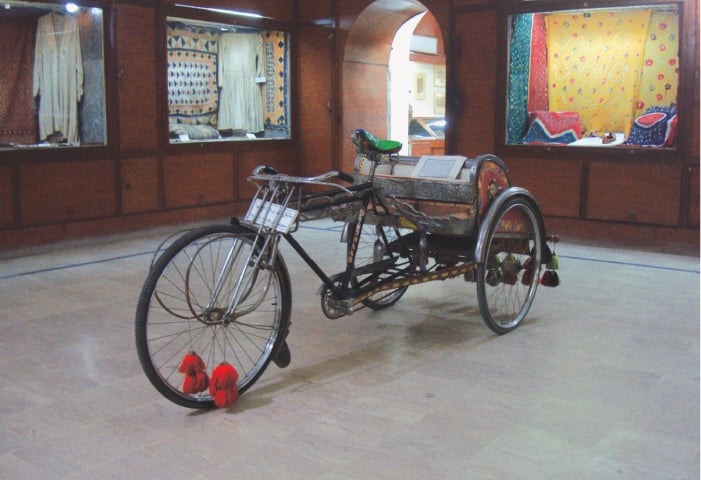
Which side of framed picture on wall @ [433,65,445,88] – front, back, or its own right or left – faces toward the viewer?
front

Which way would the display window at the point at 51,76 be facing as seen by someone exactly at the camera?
facing the viewer

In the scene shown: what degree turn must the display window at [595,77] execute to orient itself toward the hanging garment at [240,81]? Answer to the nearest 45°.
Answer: approximately 90° to its right

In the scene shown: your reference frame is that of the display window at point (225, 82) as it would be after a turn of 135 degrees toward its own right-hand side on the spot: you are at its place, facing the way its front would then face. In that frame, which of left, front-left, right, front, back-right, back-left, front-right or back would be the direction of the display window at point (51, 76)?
front-left

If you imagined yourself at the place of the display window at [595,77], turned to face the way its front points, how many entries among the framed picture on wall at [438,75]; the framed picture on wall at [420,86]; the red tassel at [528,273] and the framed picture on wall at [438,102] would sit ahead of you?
1

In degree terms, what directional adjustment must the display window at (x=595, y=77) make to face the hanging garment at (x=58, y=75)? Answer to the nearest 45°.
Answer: approximately 90° to its right

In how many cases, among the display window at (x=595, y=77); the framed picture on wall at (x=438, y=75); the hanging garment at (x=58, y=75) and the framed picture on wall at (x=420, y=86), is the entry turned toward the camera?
4

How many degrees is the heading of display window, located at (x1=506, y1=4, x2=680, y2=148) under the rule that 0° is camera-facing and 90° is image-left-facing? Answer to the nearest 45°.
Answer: approximately 0°

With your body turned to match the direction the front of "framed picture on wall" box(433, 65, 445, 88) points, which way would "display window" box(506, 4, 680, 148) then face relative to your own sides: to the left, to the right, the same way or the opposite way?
the same way

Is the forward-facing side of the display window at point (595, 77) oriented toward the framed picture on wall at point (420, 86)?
no

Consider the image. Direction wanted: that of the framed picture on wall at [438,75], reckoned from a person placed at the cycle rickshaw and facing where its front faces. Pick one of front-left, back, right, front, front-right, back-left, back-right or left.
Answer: back-right

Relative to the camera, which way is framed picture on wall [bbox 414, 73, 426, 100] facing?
toward the camera

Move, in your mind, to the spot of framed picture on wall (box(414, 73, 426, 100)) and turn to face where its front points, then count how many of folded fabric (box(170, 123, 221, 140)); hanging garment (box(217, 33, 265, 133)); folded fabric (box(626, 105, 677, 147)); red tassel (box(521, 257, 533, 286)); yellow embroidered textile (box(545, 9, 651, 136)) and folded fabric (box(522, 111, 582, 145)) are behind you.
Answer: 0
